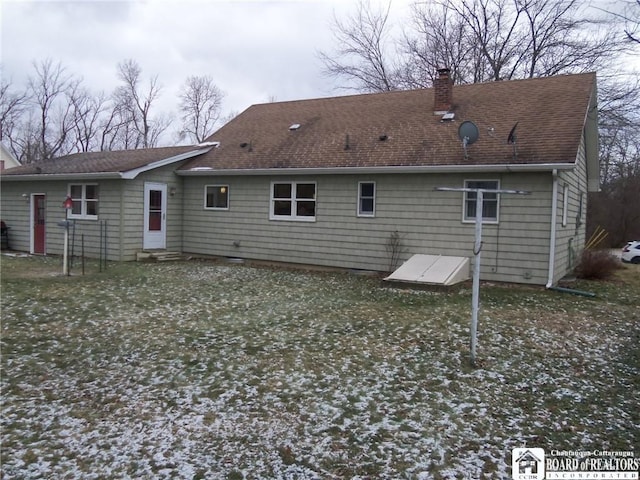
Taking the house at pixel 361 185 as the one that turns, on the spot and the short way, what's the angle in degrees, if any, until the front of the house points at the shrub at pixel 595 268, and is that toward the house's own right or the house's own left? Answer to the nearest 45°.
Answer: approximately 45° to the house's own right

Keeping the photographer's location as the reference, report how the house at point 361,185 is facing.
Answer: facing away from the viewer and to the right of the viewer

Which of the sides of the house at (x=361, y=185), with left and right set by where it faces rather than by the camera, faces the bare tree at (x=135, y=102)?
left

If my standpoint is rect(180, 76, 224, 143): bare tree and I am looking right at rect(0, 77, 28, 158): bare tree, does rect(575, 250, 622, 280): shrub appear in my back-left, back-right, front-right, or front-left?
back-left

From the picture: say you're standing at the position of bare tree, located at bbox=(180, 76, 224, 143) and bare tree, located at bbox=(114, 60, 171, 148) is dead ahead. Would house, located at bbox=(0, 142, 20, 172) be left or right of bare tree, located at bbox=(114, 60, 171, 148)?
left

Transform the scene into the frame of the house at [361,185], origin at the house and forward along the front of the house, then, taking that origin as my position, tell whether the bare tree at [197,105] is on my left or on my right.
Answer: on my left

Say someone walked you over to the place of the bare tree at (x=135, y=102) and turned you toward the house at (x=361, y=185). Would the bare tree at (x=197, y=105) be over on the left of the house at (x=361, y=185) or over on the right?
left

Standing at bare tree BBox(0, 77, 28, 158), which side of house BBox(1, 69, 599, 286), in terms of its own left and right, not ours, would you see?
left
